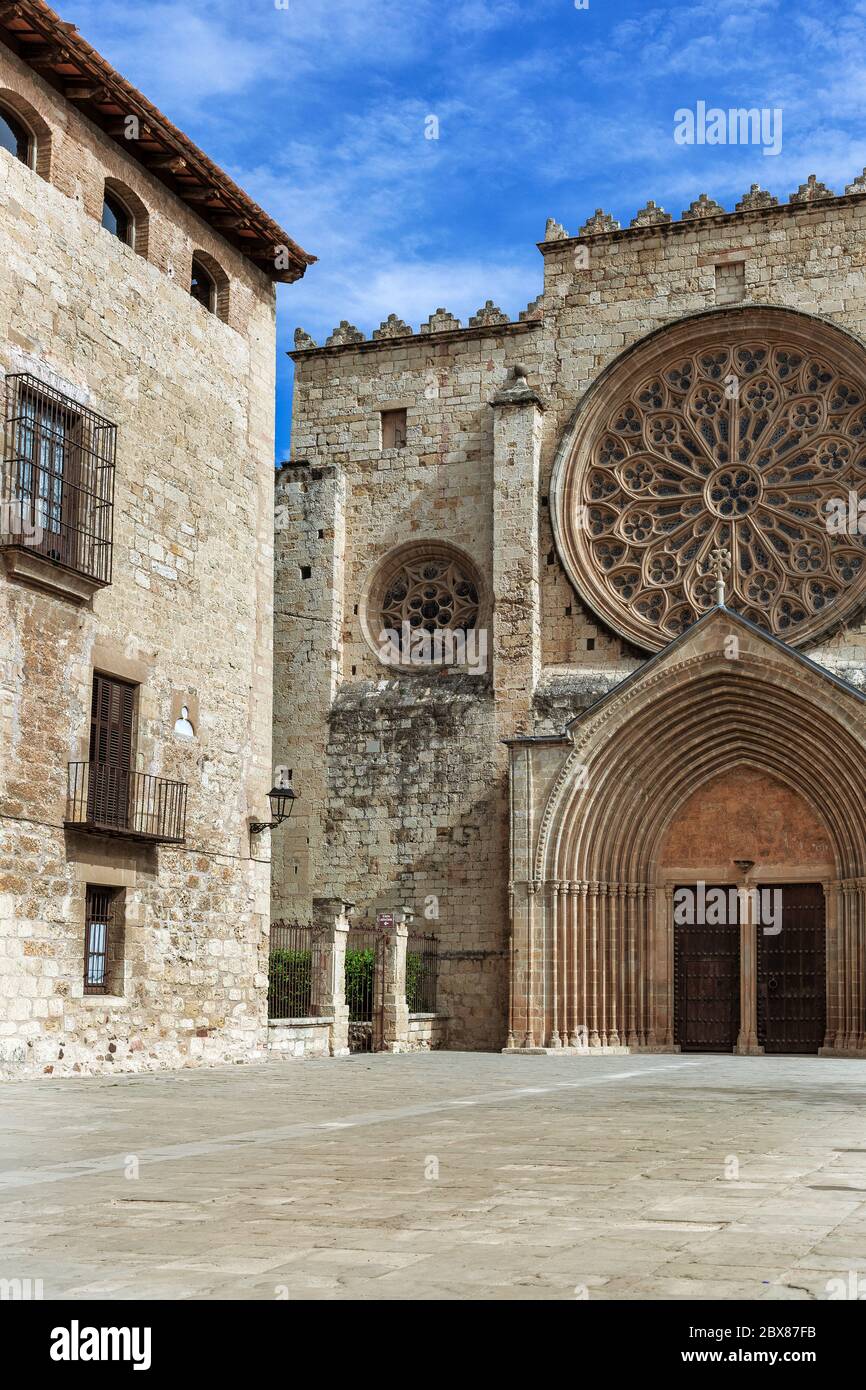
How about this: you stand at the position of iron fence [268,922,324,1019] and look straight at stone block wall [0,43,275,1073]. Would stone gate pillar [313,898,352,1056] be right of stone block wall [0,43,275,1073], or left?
left

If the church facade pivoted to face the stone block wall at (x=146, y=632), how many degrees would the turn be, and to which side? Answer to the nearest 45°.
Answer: approximately 45° to its right

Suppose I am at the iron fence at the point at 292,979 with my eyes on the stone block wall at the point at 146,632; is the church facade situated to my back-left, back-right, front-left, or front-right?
back-left

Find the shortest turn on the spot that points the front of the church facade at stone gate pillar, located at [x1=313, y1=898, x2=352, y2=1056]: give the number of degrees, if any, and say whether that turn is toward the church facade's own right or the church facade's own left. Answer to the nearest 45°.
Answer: approximately 45° to the church facade's own right

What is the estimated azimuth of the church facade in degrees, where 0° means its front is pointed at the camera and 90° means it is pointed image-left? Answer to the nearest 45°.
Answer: approximately 0°
